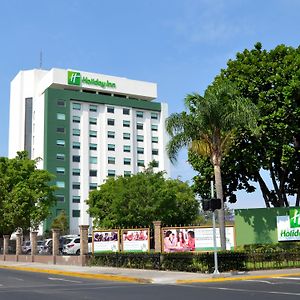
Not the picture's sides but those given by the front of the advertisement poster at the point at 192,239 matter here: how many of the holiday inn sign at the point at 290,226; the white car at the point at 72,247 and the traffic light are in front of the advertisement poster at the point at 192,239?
1

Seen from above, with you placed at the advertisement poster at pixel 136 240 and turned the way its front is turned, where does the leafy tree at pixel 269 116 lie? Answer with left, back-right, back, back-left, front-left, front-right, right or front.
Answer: left

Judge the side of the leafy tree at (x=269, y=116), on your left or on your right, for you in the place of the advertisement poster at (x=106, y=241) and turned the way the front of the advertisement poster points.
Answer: on your left

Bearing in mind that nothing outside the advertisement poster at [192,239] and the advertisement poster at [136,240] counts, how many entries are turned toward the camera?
2

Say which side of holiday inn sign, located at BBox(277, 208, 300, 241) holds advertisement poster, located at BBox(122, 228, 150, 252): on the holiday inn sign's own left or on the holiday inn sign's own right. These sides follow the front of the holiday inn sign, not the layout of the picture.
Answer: on the holiday inn sign's own right

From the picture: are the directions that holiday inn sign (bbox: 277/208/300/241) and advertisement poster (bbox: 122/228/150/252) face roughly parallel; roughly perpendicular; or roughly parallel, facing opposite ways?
roughly parallel

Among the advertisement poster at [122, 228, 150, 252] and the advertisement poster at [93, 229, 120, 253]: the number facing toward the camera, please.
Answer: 2

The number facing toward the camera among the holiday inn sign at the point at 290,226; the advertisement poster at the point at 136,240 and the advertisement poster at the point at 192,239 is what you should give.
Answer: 3

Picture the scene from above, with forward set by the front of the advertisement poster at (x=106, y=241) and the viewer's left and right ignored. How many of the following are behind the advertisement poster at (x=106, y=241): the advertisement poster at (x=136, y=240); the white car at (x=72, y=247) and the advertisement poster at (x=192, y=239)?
1

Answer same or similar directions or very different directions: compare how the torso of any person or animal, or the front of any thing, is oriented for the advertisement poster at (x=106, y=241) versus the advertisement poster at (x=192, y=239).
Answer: same or similar directions

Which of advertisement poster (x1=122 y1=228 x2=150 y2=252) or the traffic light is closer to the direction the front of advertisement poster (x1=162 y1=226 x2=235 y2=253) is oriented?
the traffic light

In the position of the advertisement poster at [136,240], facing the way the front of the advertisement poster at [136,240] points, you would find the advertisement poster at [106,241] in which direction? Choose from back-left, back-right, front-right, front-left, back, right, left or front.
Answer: back-right

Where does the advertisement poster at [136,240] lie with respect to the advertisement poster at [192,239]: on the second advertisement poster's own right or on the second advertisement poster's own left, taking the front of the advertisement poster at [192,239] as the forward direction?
on the second advertisement poster's own right

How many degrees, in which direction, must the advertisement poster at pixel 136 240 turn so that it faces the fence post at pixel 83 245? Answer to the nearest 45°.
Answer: approximately 135° to its right

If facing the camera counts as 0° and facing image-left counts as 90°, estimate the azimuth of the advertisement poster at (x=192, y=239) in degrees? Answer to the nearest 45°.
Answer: approximately 0°

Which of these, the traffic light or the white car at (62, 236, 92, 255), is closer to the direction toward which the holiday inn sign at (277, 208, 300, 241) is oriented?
the traffic light

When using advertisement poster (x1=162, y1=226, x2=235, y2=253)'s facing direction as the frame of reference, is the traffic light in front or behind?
in front

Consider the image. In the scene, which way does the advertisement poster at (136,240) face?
toward the camera

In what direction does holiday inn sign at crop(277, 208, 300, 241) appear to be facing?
toward the camera
